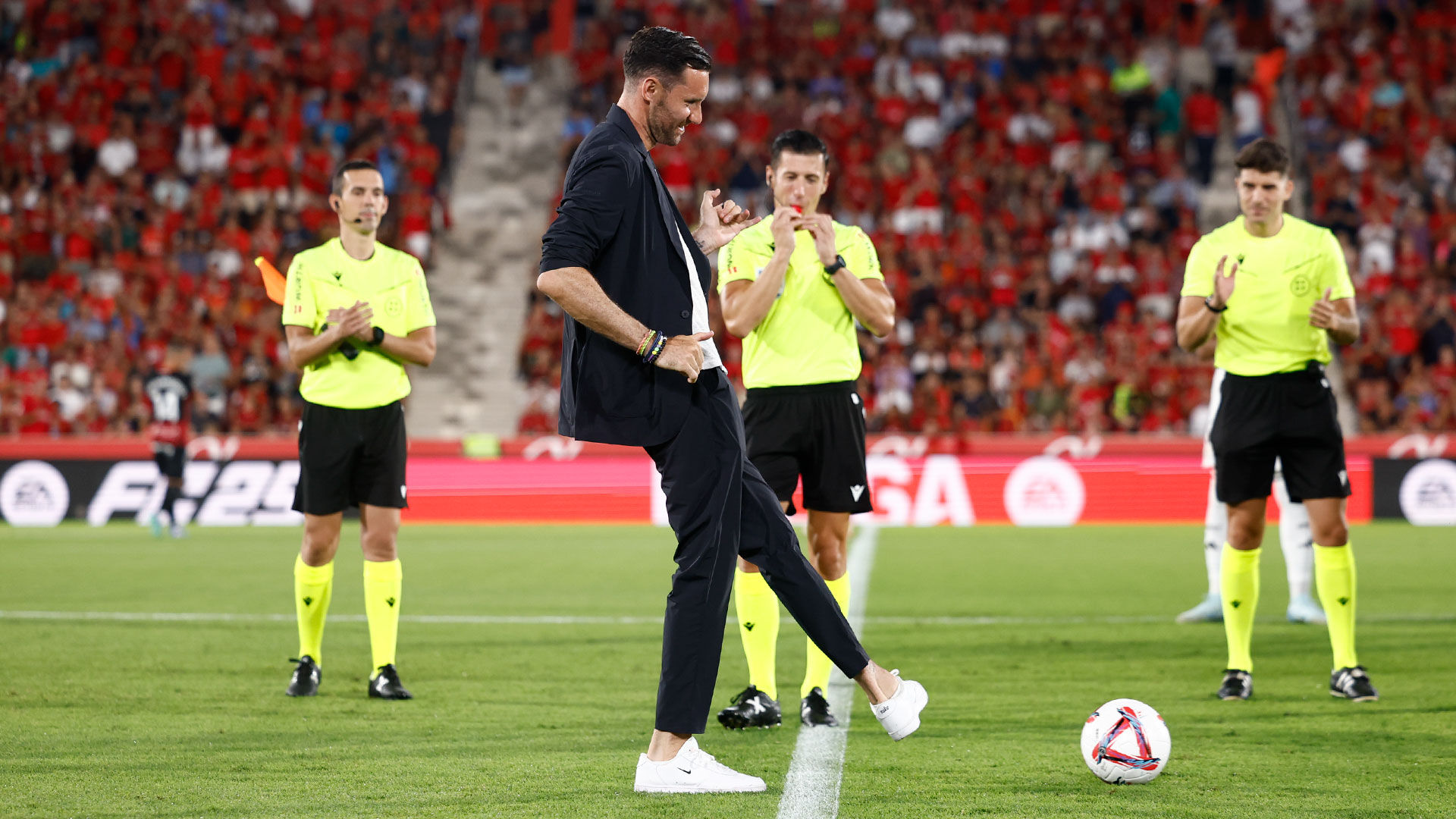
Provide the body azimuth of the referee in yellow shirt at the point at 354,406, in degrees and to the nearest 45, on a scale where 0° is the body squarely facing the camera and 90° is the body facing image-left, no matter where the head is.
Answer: approximately 0°

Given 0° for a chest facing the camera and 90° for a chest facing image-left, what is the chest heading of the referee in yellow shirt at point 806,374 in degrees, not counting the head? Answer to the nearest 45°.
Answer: approximately 0°

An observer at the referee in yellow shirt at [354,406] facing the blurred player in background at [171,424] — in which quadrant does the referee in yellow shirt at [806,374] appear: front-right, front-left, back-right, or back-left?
back-right

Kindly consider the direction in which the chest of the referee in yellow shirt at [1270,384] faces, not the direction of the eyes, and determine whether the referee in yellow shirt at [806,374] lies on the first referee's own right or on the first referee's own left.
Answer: on the first referee's own right

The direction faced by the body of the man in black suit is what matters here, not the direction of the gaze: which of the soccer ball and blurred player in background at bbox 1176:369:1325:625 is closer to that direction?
the soccer ball

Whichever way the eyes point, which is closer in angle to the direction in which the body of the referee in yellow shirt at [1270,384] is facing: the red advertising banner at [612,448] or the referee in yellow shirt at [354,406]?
the referee in yellow shirt

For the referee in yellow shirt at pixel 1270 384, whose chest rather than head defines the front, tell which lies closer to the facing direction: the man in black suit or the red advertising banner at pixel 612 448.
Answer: the man in black suit

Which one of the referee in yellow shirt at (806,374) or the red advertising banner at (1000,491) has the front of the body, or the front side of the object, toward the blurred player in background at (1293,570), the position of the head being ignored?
the red advertising banner
